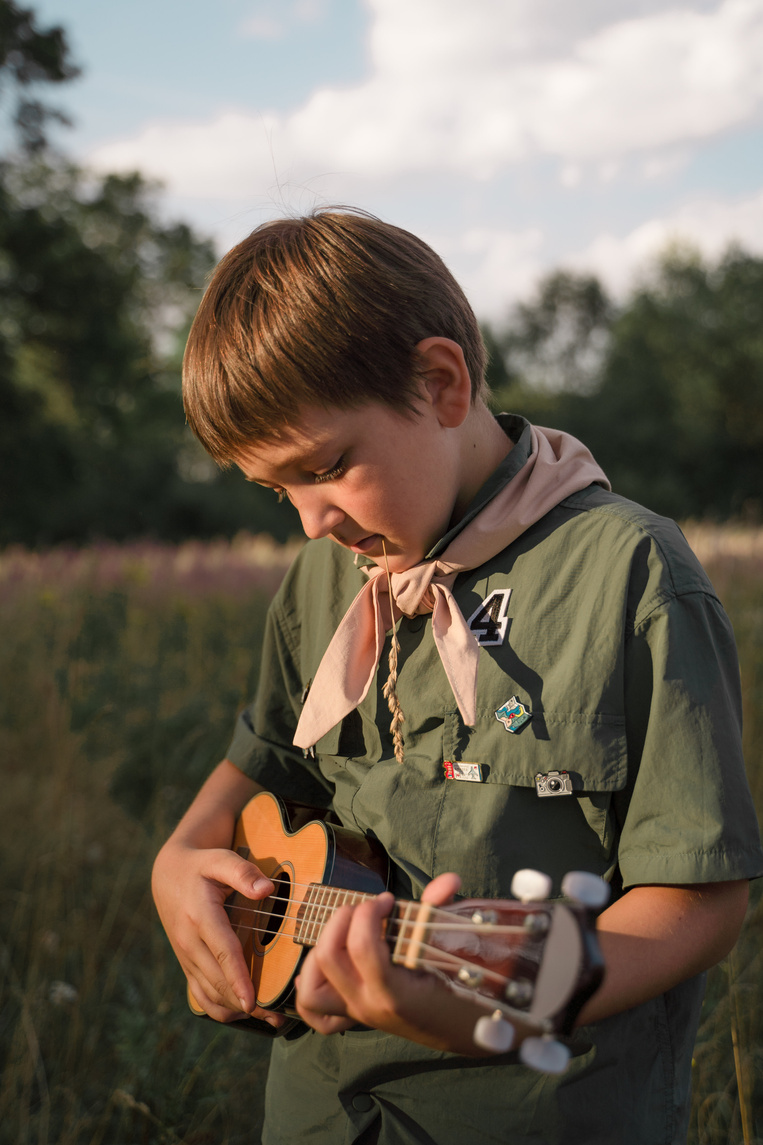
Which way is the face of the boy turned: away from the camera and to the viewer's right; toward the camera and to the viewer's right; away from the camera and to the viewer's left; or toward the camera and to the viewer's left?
toward the camera and to the viewer's left

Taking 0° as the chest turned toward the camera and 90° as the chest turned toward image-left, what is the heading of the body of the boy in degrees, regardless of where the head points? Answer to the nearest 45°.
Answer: approximately 45°

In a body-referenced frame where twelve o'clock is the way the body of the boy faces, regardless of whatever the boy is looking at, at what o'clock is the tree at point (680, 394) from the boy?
The tree is roughly at 5 o'clock from the boy.
